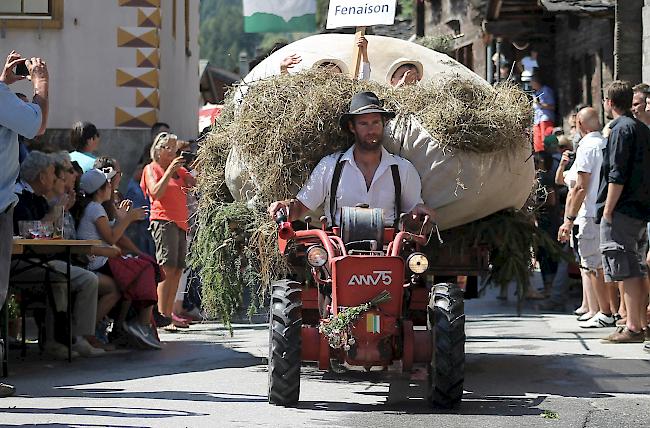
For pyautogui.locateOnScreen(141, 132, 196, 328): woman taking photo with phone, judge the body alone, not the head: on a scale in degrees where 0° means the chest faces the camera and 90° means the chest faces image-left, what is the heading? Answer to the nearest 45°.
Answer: approximately 315°

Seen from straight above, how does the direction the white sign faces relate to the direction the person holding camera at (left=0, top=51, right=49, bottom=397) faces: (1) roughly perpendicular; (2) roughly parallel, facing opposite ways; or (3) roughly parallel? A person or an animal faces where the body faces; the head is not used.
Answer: roughly perpendicular

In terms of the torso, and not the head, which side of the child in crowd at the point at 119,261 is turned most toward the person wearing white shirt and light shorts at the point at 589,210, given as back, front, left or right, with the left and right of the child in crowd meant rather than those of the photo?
front

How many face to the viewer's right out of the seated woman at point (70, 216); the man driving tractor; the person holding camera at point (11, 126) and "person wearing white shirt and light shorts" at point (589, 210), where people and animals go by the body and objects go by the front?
2

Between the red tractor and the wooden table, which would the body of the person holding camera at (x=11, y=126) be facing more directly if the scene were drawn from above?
the red tractor

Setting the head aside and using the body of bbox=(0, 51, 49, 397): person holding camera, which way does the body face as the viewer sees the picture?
to the viewer's right

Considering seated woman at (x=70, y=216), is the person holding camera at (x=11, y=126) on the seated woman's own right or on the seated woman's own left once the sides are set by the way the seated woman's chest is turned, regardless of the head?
on the seated woman's own right

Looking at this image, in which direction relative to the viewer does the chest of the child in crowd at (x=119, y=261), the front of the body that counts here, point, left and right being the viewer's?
facing to the right of the viewer

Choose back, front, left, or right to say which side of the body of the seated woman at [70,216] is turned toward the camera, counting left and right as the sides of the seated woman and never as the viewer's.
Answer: right

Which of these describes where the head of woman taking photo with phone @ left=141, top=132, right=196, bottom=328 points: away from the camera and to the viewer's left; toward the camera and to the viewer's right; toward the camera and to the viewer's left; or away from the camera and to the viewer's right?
toward the camera and to the viewer's right
